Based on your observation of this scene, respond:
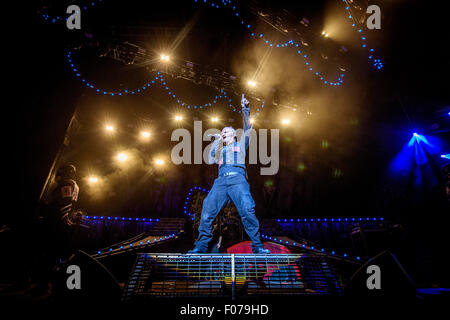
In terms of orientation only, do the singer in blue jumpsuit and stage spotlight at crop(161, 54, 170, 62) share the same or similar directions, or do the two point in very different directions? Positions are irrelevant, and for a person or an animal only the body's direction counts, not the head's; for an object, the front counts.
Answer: same or similar directions

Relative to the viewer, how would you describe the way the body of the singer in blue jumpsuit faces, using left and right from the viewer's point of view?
facing the viewer

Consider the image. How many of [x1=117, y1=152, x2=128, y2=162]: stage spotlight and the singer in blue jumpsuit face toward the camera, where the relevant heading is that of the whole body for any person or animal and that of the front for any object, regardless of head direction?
2

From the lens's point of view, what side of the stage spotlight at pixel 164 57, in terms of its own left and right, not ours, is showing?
front

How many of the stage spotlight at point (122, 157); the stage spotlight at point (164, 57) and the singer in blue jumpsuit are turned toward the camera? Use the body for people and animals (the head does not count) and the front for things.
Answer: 3

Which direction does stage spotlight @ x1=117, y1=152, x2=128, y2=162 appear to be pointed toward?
toward the camera
